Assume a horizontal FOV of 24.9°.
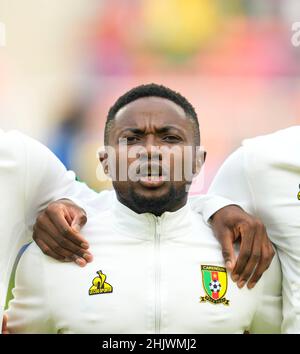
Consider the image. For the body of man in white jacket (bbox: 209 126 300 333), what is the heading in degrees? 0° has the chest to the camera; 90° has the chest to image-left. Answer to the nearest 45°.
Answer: approximately 0°

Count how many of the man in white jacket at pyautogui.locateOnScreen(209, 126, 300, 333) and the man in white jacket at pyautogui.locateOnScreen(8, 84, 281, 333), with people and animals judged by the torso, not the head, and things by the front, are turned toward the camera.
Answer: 2

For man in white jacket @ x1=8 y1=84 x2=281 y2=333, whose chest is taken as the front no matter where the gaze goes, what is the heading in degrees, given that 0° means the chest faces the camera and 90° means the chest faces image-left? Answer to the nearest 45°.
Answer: approximately 0°
